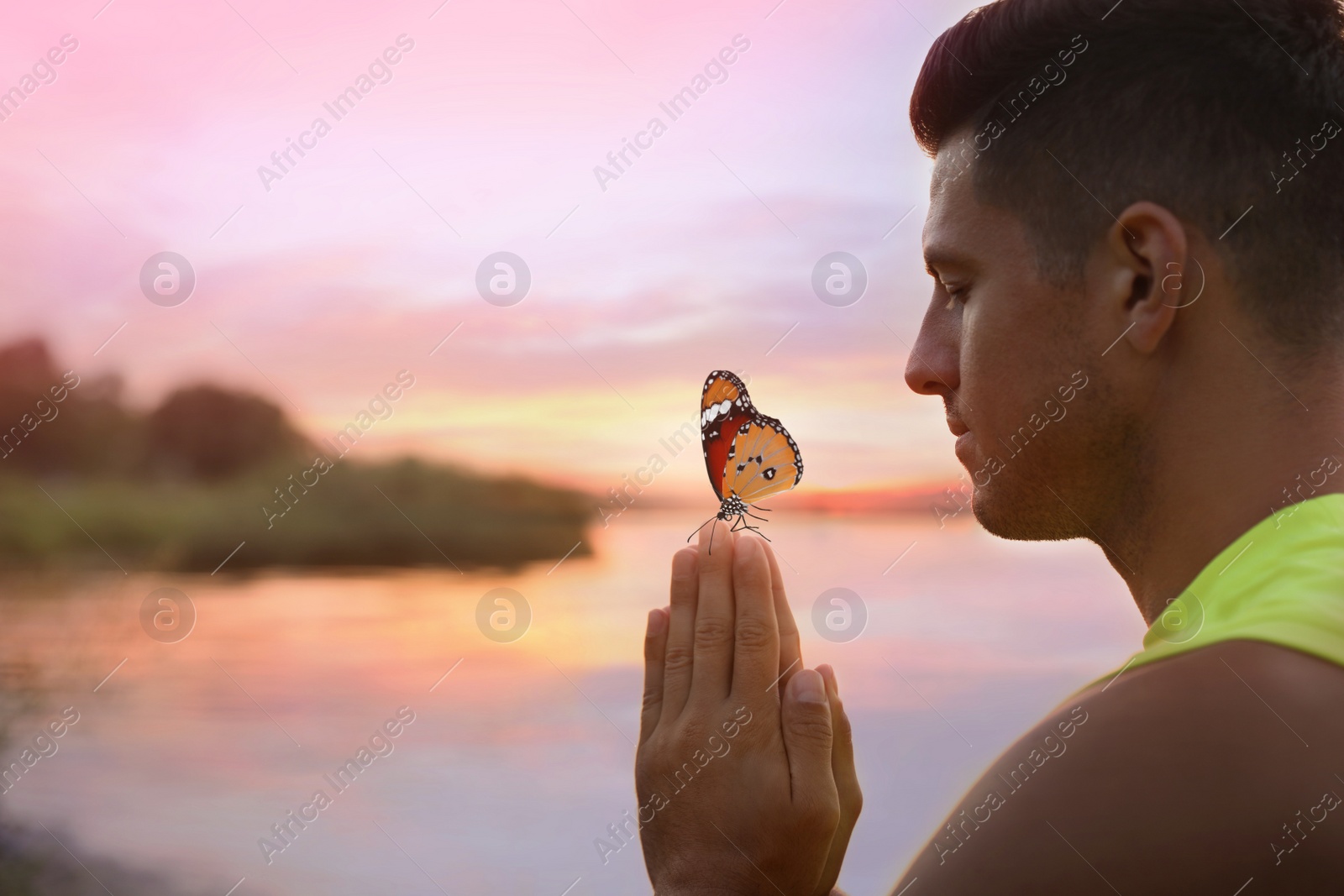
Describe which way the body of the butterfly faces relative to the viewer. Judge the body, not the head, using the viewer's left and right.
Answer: facing to the left of the viewer

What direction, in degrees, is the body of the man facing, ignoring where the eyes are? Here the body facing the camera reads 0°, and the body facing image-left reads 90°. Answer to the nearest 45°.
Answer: approximately 90°

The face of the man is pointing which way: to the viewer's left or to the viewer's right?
to the viewer's left
